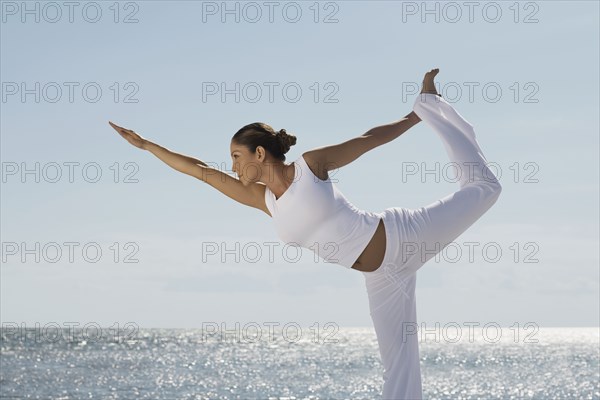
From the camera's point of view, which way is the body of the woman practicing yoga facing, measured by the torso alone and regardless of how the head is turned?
to the viewer's left

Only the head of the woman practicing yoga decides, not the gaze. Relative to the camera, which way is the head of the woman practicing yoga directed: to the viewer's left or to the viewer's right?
to the viewer's left
